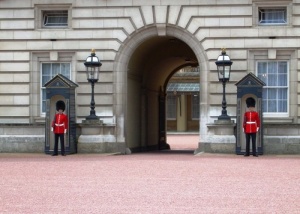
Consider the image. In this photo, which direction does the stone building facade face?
toward the camera

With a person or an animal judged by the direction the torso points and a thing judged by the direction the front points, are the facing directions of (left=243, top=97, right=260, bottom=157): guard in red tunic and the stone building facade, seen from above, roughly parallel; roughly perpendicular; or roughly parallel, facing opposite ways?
roughly parallel

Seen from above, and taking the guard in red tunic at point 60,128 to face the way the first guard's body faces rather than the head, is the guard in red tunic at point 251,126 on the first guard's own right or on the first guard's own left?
on the first guard's own left

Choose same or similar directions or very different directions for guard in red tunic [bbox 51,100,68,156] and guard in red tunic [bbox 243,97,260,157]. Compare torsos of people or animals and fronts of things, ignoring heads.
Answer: same or similar directions

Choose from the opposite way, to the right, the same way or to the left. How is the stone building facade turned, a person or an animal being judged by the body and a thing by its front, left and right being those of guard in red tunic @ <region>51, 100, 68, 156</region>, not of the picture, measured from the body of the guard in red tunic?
the same way

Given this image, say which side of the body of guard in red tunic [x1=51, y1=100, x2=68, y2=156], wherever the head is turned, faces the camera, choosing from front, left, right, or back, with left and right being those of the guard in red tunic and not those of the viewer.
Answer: front
